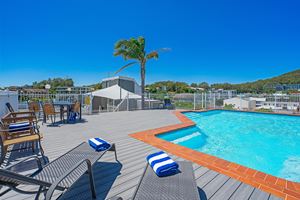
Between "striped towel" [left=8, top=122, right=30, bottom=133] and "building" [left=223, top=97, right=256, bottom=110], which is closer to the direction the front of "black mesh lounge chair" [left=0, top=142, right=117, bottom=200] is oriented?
the building

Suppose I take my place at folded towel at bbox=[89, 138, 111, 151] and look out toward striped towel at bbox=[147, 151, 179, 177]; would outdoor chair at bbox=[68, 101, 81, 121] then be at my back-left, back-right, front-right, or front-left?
back-left

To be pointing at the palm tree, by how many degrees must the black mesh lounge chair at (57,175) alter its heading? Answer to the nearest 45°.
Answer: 0° — it already faces it

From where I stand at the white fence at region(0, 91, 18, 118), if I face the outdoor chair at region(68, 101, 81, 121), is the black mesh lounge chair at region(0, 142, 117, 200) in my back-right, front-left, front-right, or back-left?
front-right

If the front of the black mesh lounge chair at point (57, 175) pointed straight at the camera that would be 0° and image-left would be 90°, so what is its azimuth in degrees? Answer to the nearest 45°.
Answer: approximately 225°

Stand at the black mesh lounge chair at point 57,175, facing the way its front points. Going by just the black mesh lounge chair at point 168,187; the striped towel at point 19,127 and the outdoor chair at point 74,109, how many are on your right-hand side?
1

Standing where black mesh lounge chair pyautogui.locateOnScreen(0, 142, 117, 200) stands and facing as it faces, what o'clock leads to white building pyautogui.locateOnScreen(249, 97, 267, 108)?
The white building is roughly at 1 o'clock from the black mesh lounge chair.

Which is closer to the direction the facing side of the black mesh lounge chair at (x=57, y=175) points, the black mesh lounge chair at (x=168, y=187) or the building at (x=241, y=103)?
the building

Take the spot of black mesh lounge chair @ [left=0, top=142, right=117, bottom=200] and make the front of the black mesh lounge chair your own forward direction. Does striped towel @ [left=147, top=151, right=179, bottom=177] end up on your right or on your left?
on your right

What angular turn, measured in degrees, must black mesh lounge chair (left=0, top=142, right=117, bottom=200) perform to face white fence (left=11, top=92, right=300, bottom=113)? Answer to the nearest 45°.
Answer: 0° — it already faces it

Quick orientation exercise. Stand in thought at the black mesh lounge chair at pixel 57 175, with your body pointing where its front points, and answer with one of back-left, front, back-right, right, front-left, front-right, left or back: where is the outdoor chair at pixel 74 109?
front-left
